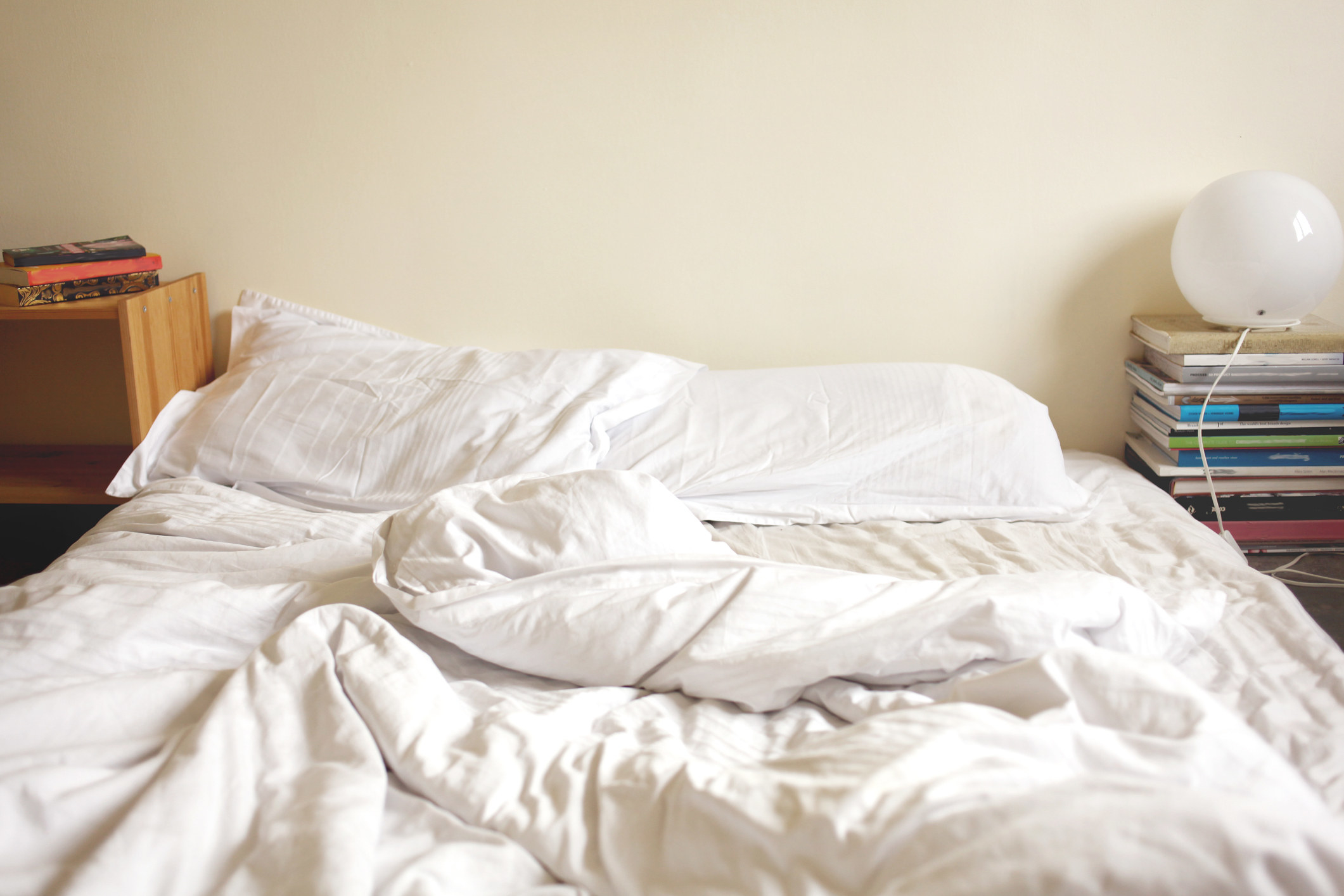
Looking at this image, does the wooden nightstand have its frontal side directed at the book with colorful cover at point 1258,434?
no

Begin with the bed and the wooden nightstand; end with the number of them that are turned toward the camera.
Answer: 2

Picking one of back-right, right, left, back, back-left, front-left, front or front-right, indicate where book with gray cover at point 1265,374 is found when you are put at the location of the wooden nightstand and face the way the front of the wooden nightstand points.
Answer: front-left

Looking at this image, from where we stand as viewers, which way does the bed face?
facing the viewer

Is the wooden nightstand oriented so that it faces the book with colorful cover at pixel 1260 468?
no

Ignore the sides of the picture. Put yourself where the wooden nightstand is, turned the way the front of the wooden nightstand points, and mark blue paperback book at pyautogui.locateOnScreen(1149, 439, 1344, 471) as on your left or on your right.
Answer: on your left

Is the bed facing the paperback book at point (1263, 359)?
no

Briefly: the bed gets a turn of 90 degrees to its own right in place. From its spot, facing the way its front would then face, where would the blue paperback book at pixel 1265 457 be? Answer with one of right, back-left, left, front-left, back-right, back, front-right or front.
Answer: back-right

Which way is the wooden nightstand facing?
toward the camera

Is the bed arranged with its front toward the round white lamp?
no

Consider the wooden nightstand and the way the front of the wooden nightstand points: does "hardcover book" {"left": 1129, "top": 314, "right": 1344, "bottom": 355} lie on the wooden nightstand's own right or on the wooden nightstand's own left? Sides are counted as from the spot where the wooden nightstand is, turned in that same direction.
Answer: on the wooden nightstand's own left
